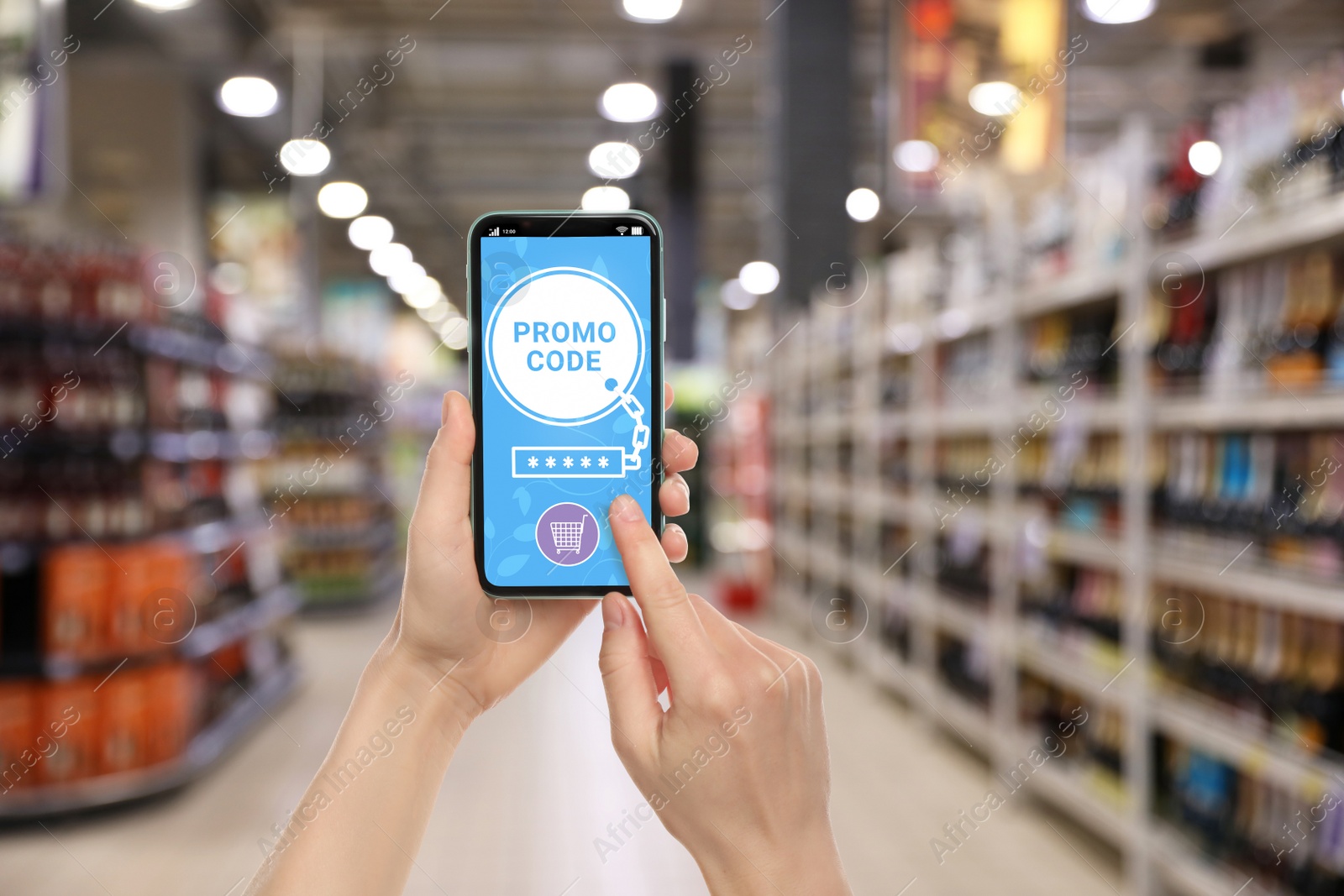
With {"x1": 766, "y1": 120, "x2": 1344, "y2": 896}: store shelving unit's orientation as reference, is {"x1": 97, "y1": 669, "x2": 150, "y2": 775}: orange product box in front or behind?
in front

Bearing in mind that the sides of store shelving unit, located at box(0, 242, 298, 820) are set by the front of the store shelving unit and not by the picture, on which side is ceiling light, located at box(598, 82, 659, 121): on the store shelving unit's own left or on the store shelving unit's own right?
on the store shelving unit's own left

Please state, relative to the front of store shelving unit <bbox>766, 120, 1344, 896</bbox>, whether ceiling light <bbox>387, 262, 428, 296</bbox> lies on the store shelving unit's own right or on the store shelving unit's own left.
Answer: on the store shelving unit's own right

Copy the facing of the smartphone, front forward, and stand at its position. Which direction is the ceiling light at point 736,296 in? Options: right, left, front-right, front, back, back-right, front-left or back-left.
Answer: back

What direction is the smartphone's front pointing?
toward the camera

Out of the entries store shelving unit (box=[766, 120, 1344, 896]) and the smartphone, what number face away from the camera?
0

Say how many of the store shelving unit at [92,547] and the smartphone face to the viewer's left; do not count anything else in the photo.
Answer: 0

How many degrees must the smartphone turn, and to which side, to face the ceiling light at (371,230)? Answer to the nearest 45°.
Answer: approximately 180°

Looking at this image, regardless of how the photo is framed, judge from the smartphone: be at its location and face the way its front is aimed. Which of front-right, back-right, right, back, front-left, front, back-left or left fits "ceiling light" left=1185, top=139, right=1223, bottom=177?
back-left

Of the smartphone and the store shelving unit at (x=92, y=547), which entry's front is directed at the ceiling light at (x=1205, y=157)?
the store shelving unit

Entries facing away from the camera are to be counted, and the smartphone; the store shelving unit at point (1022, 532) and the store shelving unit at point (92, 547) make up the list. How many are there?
0

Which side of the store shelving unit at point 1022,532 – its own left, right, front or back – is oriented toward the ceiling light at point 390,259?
right

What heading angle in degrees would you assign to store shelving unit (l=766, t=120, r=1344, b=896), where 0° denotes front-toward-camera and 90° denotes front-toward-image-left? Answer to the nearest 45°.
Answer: approximately 45°

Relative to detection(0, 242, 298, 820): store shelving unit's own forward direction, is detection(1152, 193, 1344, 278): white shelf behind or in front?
in front

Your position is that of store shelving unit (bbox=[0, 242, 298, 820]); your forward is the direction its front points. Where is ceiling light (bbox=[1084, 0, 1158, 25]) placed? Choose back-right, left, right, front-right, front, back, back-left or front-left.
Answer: front-left

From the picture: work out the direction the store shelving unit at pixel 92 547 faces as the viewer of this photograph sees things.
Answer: facing the viewer and to the right of the viewer

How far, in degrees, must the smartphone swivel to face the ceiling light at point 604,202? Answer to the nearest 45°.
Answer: approximately 180°

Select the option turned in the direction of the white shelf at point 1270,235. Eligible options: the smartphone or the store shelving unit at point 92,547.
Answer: the store shelving unit

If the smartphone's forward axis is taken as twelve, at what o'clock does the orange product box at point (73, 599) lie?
The orange product box is roughly at 5 o'clock from the smartphone.

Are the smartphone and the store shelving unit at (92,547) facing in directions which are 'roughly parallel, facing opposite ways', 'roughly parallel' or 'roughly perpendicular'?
roughly perpendicular

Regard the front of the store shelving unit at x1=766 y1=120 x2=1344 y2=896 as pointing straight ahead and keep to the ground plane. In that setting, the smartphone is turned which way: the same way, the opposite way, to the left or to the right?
to the left
